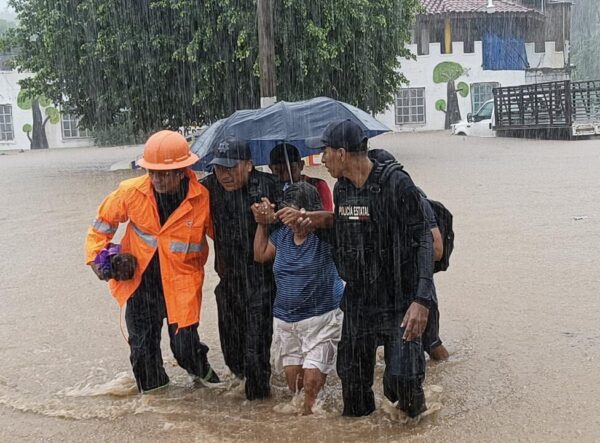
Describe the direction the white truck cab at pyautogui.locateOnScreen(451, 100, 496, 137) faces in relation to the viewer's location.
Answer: facing to the left of the viewer

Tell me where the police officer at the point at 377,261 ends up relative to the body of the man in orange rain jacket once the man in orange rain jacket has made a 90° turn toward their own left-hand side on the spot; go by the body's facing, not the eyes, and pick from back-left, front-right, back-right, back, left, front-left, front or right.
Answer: front-right

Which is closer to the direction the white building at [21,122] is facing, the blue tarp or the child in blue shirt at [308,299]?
the child in blue shirt

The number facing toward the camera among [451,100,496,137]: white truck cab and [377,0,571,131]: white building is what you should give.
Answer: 1

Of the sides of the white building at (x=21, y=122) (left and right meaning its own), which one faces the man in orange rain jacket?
front

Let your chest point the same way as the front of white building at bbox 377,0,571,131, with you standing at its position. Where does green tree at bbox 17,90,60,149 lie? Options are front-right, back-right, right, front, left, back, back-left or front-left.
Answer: right

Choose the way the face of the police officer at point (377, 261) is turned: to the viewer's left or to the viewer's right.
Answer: to the viewer's left
